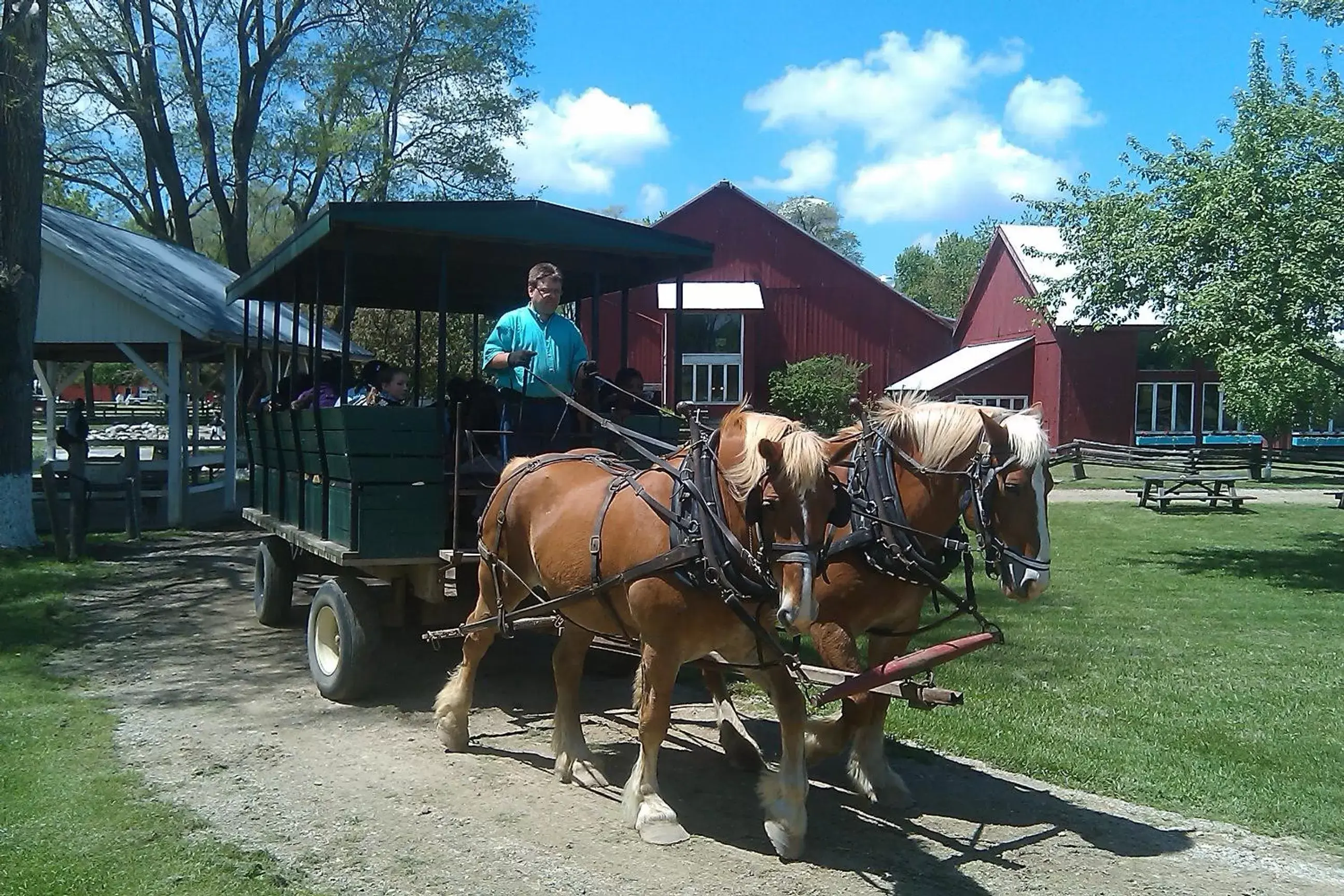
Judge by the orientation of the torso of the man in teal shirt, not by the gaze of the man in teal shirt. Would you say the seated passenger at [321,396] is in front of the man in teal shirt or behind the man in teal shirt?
behind

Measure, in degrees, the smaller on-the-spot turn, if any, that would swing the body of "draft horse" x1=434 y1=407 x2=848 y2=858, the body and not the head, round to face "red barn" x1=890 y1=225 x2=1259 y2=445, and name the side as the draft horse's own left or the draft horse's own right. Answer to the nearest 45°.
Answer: approximately 90° to the draft horse's own left

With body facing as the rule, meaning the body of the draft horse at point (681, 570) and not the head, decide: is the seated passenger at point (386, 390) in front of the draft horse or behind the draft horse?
behind

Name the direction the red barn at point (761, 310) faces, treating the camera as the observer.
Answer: facing the viewer

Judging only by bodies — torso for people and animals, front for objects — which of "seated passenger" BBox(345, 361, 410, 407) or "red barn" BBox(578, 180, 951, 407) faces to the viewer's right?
the seated passenger

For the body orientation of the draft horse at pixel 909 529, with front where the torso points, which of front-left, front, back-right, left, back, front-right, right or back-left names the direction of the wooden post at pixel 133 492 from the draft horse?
back

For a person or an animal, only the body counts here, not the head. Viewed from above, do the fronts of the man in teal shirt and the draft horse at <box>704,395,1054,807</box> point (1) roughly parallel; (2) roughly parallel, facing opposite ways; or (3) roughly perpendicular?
roughly parallel

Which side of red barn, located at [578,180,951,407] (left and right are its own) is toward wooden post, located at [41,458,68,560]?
front

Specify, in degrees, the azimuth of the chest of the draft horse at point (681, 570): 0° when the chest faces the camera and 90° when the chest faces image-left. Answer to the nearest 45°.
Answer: approximately 315°

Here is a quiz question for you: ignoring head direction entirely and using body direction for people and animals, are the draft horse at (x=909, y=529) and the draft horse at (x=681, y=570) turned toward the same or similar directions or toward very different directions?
same or similar directions

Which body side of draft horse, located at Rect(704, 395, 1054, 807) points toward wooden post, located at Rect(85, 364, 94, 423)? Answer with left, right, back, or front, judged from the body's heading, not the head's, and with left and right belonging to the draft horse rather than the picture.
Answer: back

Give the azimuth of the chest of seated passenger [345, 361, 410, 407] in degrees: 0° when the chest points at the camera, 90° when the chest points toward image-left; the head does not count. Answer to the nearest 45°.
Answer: approximately 270°

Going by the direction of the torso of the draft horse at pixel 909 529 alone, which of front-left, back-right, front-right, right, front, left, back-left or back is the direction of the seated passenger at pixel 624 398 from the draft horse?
back

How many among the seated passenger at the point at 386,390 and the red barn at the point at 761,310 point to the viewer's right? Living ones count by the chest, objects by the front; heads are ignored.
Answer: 1

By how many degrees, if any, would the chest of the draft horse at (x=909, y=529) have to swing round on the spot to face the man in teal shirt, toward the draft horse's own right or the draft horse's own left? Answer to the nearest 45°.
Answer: approximately 180°
